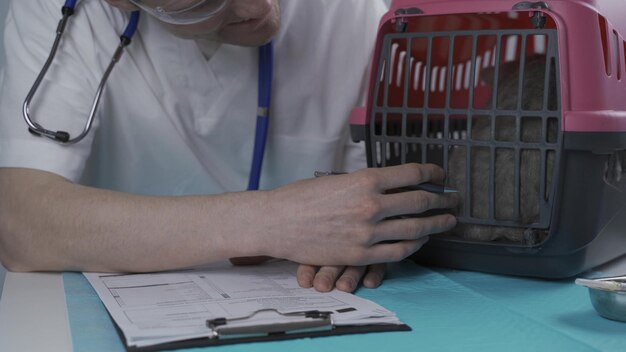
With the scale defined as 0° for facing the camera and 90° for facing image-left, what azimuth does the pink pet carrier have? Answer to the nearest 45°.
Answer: approximately 45°
